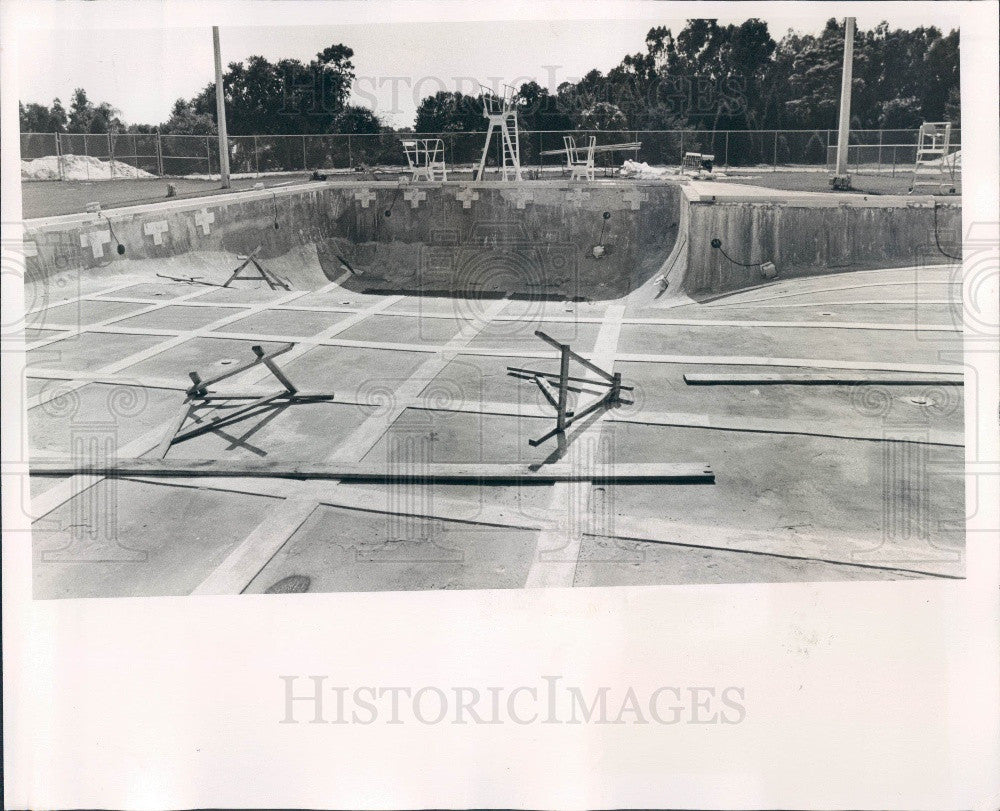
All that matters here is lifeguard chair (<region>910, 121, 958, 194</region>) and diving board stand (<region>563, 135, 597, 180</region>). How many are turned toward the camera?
2

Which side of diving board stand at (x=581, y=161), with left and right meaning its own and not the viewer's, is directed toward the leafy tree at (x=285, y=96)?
right

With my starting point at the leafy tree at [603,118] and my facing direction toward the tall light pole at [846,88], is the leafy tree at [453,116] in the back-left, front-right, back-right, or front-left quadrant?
back-right

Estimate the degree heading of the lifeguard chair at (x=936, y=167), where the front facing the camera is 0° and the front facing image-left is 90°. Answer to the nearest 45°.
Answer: approximately 0°

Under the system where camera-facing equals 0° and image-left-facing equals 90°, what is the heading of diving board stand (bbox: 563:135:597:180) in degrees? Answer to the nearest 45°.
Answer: approximately 0°

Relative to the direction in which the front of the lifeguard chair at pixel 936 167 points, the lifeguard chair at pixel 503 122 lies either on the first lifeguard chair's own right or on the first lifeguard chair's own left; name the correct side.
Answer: on the first lifeguard chair's own right

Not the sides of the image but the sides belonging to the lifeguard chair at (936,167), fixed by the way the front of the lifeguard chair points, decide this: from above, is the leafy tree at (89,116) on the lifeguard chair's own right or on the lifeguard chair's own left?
on the lifeguard chair's own right

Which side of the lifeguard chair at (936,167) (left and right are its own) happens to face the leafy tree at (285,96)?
right
